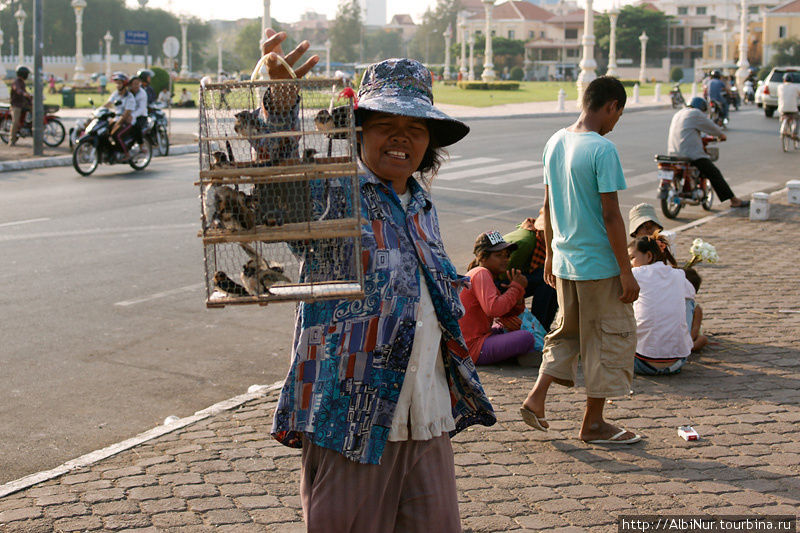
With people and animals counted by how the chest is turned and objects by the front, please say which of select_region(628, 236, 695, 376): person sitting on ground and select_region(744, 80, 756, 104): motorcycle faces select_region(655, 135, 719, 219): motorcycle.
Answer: the person sitting on ground

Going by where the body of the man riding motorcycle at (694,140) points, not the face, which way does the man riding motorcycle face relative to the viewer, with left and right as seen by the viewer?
facing away from the viewer and to the right of the viewer

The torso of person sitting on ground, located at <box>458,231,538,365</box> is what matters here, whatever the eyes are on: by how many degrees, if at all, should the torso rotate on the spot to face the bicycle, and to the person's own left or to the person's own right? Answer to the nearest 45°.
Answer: approximately 90° to the person's own left

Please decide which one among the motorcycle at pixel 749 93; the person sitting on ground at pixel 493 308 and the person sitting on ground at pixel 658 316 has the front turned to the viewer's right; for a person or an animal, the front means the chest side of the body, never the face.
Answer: the person sitting on ground at pixel 493 308

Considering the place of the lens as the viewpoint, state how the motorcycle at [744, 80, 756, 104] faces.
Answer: facing away from the viewer

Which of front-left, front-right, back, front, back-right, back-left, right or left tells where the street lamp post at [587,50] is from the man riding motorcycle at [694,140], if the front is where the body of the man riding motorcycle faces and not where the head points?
front-left

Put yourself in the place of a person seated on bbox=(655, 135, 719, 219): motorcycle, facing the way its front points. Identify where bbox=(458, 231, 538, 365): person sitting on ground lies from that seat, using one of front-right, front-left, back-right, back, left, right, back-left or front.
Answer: back-right

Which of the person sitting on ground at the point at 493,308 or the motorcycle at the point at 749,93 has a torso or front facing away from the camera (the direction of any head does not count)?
the motorcycle

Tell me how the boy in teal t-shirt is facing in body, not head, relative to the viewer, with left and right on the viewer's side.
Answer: facing away from the viewer and to the right of the viewer

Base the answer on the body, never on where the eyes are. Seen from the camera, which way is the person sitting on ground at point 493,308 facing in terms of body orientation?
to the viewer's right

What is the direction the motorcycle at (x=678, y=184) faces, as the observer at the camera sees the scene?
facing away from the viewer and to the right of the viewer

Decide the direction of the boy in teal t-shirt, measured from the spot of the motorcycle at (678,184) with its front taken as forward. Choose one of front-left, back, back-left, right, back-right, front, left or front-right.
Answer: back-right

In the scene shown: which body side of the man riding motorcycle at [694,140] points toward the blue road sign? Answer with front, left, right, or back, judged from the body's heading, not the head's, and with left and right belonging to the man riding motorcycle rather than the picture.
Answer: left

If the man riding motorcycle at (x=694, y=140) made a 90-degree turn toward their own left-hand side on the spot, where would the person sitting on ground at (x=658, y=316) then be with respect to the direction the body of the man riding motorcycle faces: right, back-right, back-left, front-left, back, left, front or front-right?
back-left
